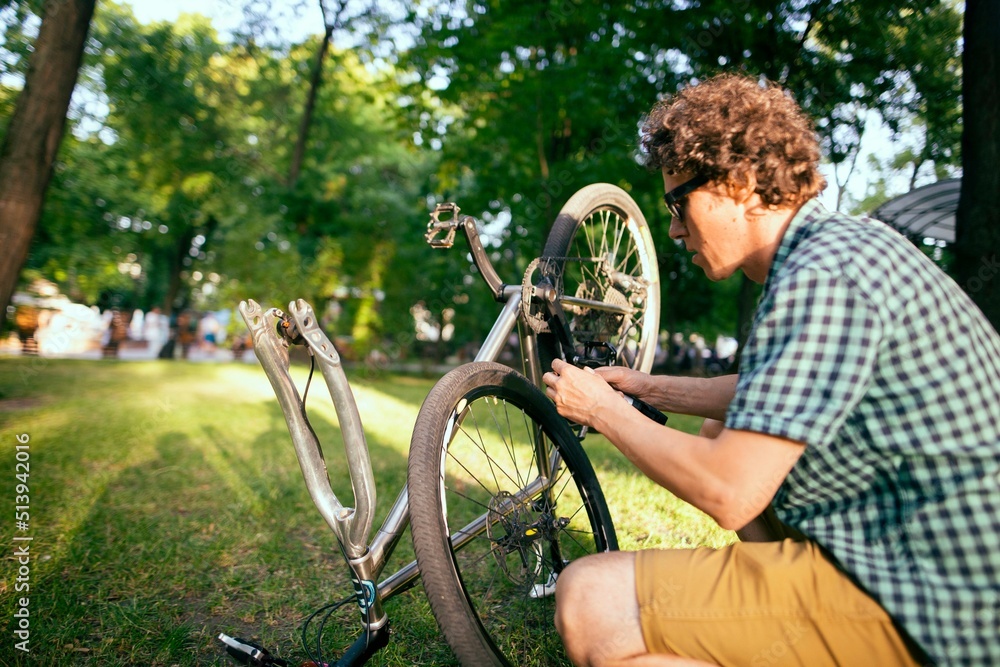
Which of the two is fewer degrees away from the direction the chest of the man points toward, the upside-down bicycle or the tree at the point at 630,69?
the upside-down bicycle

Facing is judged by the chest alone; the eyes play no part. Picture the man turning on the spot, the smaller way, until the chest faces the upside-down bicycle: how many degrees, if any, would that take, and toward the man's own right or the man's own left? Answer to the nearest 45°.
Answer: approximately 45° to the man's own right

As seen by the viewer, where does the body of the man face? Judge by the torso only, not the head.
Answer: to the viewer's left

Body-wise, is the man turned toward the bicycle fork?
yes

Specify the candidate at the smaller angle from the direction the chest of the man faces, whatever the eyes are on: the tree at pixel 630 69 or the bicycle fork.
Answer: the bicycle fork
